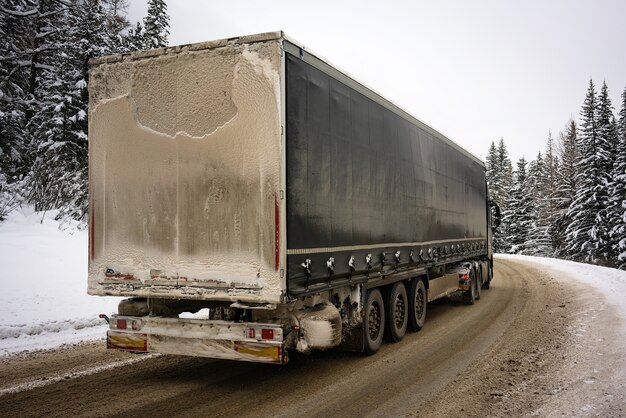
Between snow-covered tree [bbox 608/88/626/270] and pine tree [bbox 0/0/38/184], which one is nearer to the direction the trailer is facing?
the snow-covered tree

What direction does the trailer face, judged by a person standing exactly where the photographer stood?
facing away from the viewer and to the right of the viewer

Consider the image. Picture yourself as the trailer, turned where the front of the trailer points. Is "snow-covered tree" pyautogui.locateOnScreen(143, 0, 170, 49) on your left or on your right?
on your left

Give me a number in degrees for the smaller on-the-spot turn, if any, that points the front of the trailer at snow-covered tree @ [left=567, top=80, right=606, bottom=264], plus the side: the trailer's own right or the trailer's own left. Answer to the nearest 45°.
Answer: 0° — it already faces it

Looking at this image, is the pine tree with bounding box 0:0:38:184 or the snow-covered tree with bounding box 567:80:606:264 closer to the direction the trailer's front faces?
the snow-covered tree

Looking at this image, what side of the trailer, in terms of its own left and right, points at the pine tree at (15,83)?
left

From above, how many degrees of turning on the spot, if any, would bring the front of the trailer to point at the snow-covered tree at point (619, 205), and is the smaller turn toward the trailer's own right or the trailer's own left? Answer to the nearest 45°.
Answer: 0° — it already faces it

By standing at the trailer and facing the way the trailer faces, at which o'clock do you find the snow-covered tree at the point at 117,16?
The snow-covered tree is roughly at 10 o'clock from the trailer.
